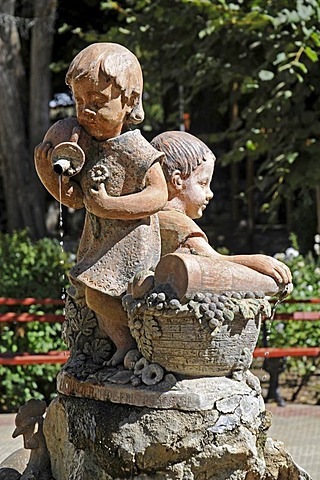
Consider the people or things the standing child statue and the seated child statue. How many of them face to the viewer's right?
1

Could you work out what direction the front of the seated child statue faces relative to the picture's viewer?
facing to the right of the viewer

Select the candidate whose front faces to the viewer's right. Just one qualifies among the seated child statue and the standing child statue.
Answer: the seated child statue

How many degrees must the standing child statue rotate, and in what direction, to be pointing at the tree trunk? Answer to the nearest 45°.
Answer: approximately 135° to its right

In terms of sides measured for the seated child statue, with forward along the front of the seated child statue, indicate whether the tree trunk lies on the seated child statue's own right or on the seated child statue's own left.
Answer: on the seated child statue's own left
